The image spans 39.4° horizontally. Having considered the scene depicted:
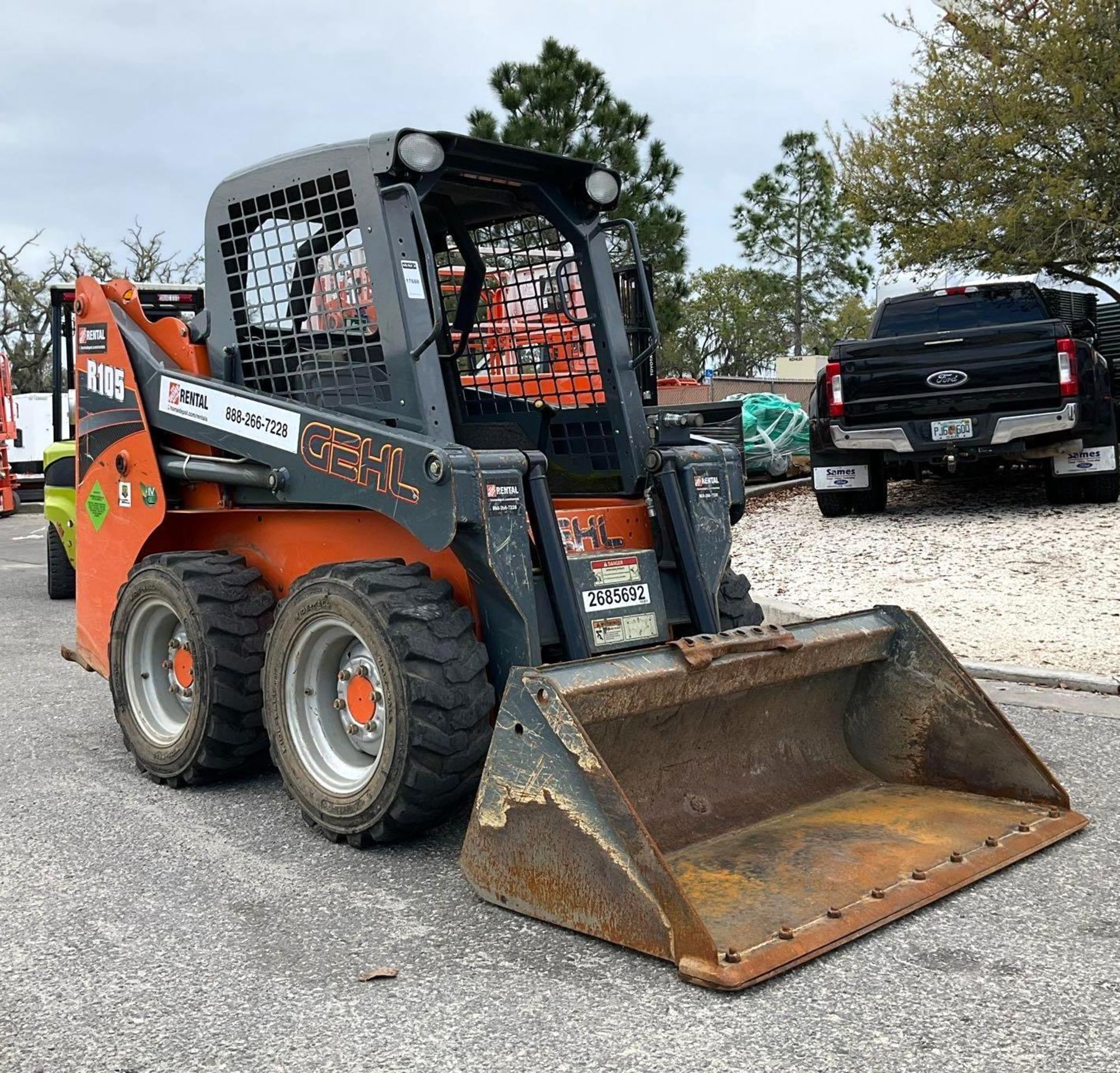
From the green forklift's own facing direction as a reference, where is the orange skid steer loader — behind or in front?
behind

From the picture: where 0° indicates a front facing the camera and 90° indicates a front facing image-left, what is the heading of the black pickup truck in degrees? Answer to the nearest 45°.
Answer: approximately 180°

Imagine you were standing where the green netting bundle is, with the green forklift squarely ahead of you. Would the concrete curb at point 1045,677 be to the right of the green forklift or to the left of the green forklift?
left

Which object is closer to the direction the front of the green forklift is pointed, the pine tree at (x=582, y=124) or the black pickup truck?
the pine tree

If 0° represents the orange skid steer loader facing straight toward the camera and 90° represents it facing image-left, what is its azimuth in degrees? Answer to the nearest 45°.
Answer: approximately 315°

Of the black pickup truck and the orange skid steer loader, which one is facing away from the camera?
the black pickup truck

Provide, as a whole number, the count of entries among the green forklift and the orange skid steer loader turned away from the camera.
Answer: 1

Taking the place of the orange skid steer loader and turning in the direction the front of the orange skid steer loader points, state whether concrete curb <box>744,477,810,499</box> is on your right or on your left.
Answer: on your left

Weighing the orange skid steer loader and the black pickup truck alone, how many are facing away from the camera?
1

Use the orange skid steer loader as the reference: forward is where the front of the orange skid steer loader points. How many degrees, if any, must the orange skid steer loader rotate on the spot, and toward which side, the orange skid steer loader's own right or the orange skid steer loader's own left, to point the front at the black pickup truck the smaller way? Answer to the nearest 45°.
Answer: approximately 90° to the orange skid steer loader's own left

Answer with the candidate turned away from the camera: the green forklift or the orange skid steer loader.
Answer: the green forklift

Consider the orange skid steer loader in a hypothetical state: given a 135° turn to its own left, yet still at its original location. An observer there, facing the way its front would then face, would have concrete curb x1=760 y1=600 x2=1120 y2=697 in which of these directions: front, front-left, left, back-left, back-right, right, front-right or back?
front-right

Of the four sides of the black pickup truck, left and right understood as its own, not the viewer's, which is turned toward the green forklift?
left
